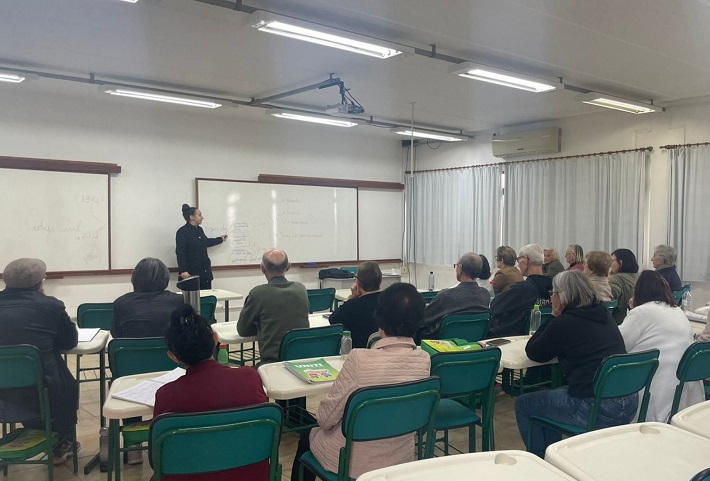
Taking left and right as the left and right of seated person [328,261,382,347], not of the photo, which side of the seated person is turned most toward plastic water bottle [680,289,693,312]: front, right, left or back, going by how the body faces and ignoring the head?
right

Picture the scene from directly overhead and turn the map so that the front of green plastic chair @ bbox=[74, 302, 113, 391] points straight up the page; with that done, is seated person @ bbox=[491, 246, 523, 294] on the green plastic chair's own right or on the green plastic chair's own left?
on the green plastic chair's own right

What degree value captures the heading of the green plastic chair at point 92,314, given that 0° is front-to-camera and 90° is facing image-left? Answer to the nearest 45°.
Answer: approximately 180°

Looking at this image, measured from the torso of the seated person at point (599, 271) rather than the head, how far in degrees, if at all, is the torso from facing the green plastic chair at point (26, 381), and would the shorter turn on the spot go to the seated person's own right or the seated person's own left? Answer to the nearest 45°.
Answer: approximately 90° to the seated person's own left

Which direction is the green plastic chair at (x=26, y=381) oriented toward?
away from the camera

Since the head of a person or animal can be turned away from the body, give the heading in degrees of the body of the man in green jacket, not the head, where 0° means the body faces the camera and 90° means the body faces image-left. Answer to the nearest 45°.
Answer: approximately 180°

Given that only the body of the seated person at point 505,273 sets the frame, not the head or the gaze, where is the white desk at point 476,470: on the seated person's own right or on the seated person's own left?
on the seated person's own left

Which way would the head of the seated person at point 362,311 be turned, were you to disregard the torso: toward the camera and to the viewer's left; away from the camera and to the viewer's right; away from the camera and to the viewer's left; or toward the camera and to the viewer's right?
away from the camera and to the viewer's left

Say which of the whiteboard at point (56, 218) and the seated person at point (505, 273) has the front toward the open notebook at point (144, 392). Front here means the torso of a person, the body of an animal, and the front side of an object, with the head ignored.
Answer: the whiteboard

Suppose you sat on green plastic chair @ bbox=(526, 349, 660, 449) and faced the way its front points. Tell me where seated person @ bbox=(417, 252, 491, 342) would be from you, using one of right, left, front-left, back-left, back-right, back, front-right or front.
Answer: front

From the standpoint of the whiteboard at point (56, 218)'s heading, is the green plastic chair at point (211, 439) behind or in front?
in front

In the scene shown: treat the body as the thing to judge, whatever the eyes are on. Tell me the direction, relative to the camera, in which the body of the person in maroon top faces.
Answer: away from the camera

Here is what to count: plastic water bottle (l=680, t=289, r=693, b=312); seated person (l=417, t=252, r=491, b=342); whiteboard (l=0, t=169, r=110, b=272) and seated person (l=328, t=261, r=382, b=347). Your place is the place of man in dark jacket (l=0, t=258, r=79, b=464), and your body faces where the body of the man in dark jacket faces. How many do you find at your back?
0

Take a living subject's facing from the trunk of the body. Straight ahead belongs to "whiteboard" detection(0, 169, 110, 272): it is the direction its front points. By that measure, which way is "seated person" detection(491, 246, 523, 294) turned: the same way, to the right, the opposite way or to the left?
the opposite way

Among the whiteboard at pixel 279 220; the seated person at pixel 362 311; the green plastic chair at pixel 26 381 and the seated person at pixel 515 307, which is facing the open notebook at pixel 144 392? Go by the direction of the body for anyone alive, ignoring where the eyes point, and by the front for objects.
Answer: the whiteboard
